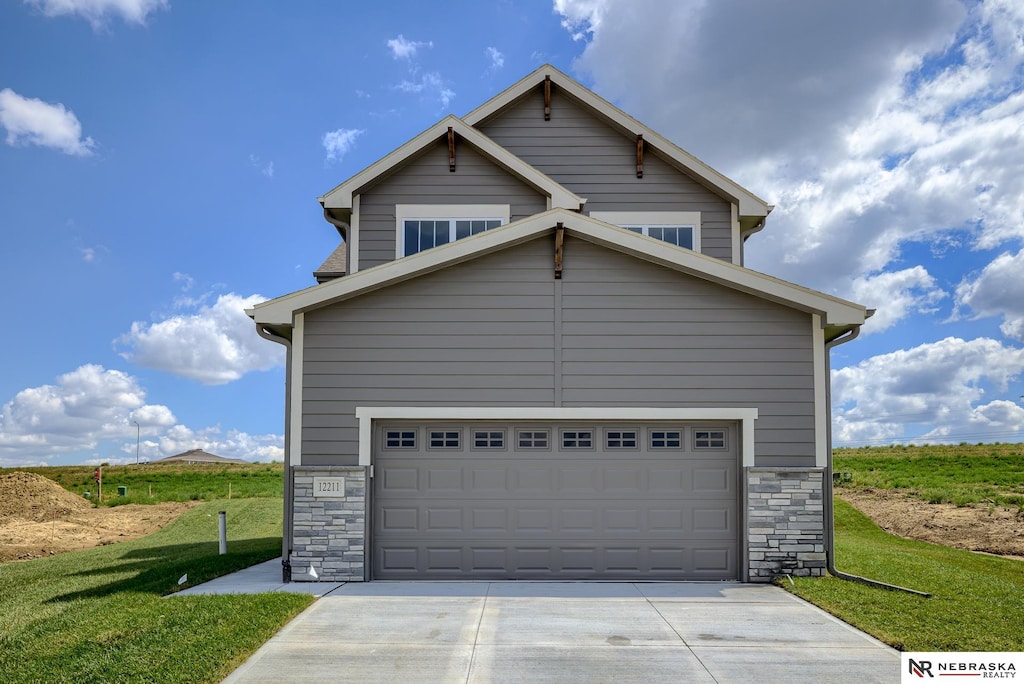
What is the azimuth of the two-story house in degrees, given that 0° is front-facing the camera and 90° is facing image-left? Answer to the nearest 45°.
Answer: approximately 0°

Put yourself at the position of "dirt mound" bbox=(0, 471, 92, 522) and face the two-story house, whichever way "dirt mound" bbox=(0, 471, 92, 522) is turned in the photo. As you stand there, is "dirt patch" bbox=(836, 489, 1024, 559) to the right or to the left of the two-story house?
left

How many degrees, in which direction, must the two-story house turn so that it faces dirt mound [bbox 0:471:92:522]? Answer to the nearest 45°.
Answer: approximately 135° to its right

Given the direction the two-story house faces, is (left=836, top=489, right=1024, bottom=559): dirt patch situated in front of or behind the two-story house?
behind
